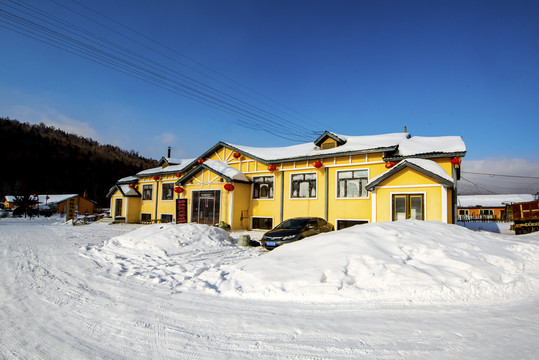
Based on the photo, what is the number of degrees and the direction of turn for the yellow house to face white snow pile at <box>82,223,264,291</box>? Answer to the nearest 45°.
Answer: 0° — it already faces it

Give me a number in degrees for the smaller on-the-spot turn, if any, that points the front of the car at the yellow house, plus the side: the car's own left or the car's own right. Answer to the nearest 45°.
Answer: approximately 135° to the car's own right

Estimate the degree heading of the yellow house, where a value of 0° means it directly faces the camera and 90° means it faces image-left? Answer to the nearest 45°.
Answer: approximately 45°

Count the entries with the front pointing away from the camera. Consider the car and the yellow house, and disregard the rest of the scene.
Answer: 0
